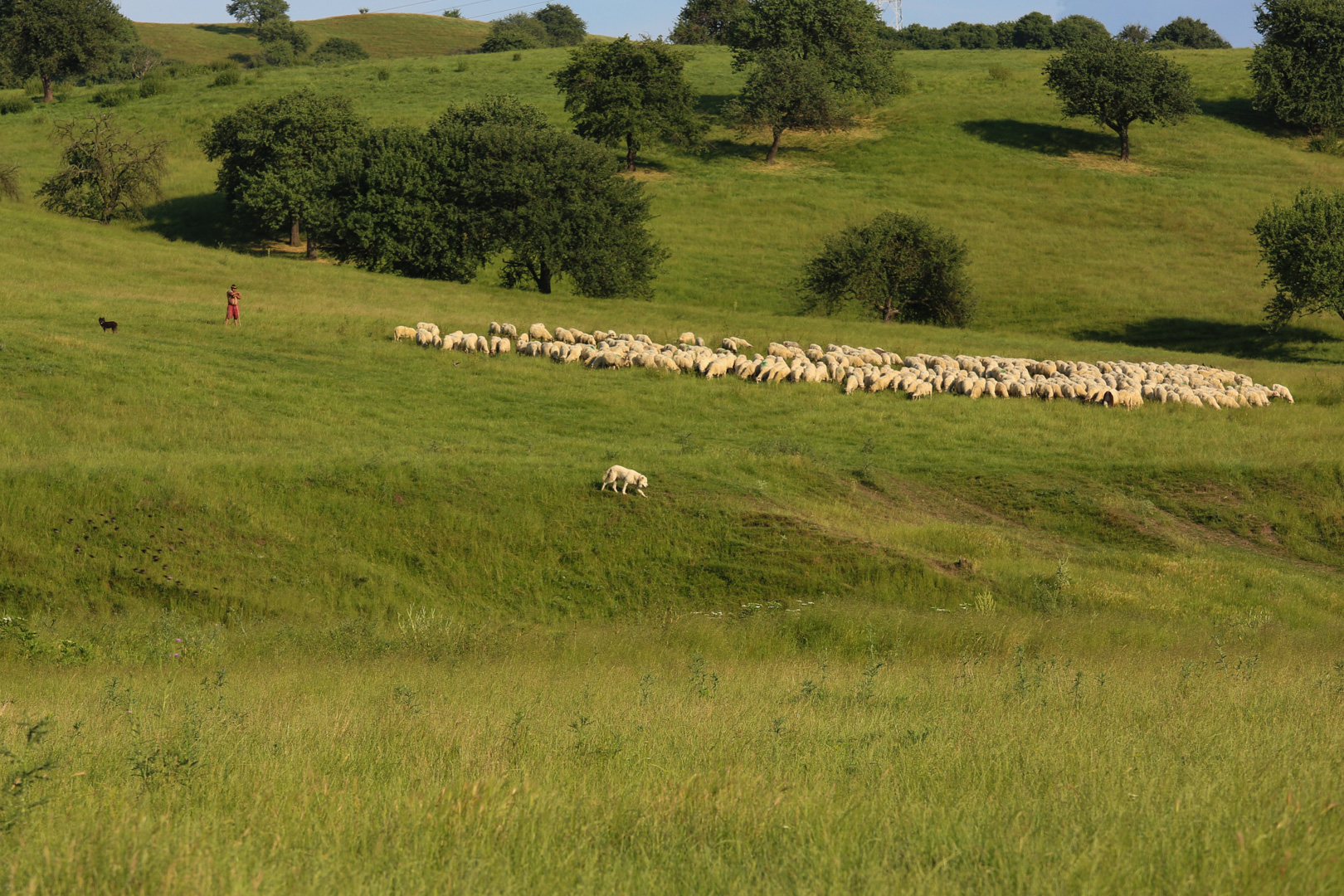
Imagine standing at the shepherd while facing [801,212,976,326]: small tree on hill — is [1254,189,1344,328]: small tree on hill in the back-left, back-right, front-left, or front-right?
front-right

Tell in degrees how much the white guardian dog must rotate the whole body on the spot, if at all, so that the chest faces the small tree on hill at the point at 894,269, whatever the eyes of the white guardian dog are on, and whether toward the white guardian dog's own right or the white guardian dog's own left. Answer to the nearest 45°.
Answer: approximately 90° to the white guardian dog's own left

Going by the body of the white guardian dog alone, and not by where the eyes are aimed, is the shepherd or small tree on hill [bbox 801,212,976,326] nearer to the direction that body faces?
the small tree on hill

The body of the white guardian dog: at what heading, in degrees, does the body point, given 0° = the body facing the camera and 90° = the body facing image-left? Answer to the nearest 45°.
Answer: approximately 270°

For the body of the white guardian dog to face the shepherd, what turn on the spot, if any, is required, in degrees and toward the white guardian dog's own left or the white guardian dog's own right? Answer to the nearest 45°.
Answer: approximately 135° to the white guardian dog's own left

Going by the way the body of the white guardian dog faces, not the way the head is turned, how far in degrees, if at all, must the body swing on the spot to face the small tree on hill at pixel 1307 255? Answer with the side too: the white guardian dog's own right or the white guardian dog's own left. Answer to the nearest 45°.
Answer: approximately 45° to the white guardian dog's own left

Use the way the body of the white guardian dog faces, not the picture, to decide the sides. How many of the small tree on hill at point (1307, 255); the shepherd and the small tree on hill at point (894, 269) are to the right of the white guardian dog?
0
